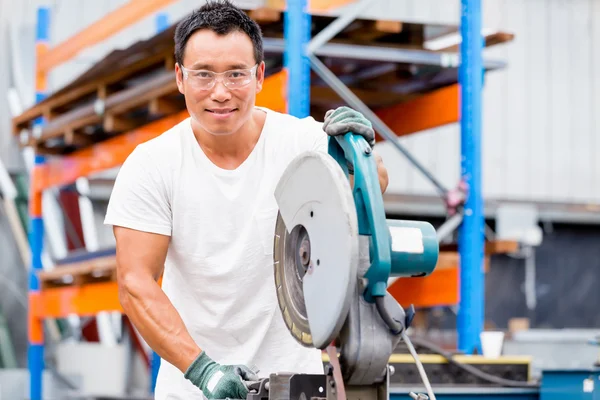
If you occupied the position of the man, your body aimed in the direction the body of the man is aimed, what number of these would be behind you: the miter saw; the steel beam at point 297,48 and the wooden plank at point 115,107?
2

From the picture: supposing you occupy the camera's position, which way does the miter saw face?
facing away from the viewer and to the left of the viewer

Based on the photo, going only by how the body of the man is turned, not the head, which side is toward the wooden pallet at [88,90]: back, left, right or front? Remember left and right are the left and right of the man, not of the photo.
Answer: back

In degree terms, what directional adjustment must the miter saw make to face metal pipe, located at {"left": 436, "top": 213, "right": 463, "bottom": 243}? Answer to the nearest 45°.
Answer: approximately 45° to its right

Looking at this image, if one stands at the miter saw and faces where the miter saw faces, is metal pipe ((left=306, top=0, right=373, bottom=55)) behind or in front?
in front

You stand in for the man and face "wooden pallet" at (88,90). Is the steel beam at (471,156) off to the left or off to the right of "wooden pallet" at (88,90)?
right

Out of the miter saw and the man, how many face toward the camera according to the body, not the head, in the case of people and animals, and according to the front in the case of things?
1

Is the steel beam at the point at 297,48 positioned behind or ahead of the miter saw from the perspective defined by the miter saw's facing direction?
ahead

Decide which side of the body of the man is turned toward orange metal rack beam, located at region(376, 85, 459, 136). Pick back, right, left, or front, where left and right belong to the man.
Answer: back
